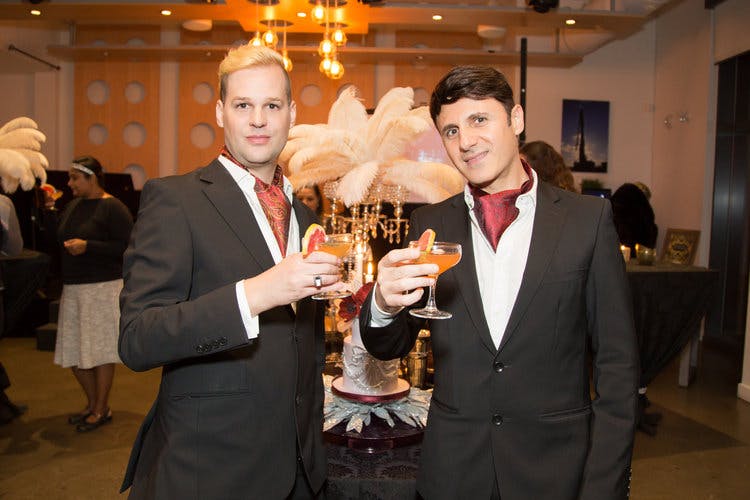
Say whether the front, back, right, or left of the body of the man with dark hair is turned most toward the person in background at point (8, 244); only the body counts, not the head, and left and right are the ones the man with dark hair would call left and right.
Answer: right

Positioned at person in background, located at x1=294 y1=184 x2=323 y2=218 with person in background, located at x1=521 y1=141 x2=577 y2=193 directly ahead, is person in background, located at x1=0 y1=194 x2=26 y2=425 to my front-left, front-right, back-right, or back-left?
back-right

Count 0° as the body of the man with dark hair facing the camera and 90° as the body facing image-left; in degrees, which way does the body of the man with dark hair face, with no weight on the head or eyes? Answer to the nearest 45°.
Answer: approximately 45°

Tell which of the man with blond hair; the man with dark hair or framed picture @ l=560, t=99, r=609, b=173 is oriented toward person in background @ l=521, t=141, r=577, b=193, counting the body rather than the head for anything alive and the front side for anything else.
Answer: the framed picture

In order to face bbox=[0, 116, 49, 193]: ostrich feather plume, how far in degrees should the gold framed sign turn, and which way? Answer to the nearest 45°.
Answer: approximately 45° to its right
